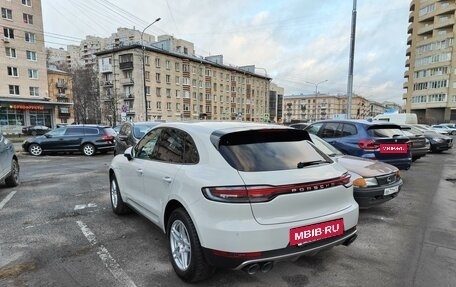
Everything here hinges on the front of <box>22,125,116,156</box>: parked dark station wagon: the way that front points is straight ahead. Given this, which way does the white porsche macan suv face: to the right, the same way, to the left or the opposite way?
to the right

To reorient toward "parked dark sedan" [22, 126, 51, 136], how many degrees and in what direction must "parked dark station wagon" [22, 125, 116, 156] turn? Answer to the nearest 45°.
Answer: approximately 90° to its right

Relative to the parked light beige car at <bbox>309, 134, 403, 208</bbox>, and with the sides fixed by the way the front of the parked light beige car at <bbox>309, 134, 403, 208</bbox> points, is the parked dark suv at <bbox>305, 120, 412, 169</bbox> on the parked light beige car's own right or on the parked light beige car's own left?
on the parked light beige car's own left

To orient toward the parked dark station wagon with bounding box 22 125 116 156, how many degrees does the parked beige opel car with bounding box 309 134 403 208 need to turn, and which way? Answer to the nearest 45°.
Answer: approximately 135° to its right

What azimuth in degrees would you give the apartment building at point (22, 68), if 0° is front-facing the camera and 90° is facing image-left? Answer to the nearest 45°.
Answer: approximately 0°

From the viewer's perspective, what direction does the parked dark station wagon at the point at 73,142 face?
to the viewer's left

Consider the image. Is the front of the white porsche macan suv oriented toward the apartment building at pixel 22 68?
yes

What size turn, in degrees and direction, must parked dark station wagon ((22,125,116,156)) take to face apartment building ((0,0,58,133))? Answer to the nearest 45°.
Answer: approximately 90° to its right

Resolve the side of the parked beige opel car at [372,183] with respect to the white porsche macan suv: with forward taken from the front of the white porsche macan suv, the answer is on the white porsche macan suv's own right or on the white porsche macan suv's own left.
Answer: on the white porsche macan suv's own right

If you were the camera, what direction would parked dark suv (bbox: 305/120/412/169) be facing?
facing away from the viewer and to the left of the viewer

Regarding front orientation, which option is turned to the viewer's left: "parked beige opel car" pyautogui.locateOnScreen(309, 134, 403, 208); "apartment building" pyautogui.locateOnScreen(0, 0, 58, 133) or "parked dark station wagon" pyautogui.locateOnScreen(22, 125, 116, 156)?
"parked dark station wagon" pyautogui.locateOnScreen(22, 125, 116, 156)
